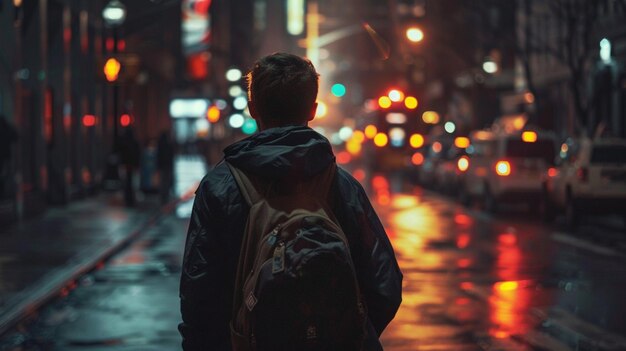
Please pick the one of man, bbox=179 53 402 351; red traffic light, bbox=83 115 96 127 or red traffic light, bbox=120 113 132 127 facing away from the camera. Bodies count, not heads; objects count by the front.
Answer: the man

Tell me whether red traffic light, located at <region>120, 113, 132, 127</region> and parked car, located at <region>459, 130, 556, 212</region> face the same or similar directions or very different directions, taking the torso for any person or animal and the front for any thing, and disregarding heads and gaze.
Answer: very different directions

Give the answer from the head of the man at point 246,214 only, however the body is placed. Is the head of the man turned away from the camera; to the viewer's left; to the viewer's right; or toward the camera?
away from the camera

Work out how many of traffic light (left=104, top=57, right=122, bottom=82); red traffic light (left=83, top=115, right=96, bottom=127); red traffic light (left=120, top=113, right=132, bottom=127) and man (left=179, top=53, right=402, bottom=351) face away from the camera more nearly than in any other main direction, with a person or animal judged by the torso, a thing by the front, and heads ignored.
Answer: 1

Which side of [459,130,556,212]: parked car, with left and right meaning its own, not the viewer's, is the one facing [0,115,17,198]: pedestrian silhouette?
left

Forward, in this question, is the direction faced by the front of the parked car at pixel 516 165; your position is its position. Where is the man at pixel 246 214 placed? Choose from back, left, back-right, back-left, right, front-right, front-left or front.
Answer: back-left

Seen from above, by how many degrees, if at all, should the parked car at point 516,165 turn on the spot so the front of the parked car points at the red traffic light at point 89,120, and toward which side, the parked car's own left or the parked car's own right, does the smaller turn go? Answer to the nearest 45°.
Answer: approximately 45° to the parked car's own left

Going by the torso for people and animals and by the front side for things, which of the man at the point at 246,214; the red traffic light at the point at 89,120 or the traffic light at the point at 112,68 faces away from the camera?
the man

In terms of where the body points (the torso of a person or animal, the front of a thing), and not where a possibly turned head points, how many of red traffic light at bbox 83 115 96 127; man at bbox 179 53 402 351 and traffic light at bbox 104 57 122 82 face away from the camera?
1

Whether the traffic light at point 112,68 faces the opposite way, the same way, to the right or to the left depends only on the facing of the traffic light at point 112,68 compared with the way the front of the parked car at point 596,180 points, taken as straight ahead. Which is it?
the opposite way

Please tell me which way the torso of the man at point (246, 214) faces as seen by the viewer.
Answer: away from the camera
